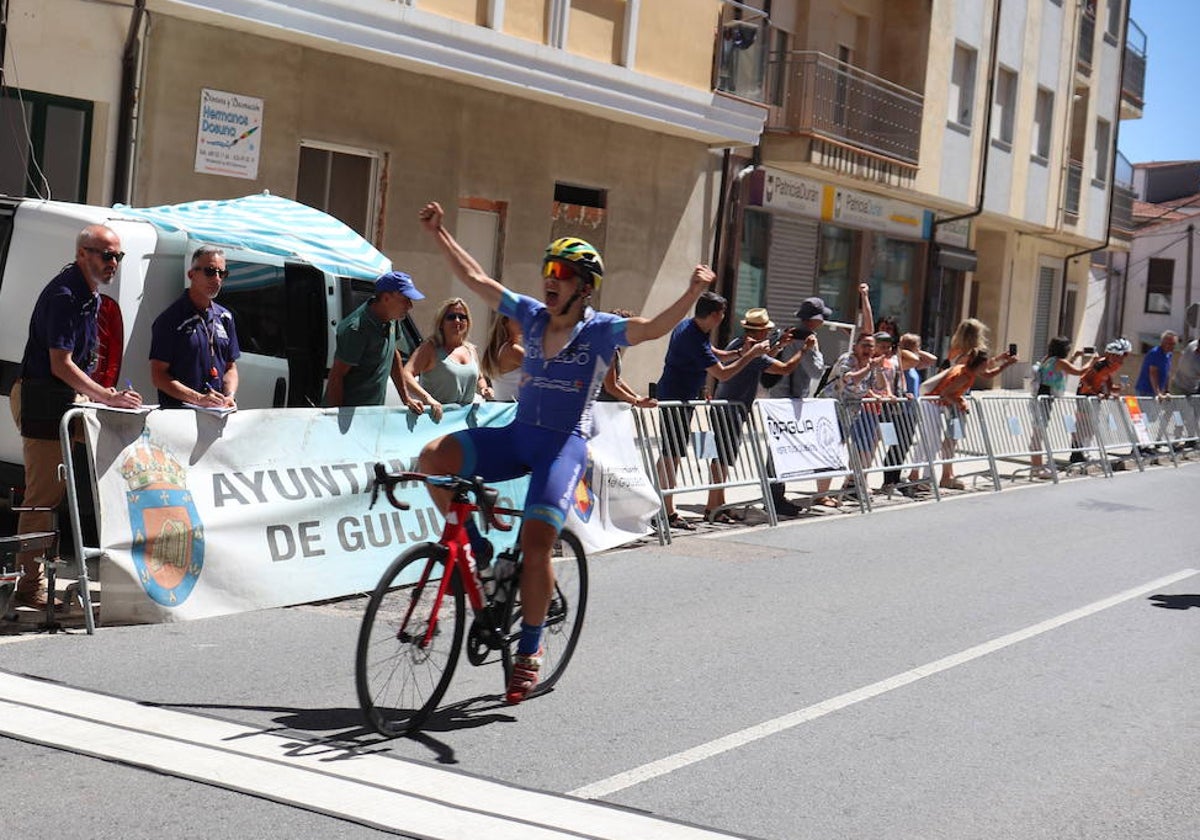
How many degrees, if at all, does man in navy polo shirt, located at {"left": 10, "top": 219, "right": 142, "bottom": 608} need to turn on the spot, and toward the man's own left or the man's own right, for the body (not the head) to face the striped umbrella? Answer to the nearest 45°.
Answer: approximately 45° to the man's own left

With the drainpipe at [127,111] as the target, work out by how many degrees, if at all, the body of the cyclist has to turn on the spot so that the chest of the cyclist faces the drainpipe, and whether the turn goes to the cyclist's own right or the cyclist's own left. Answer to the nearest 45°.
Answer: approximately 90° to the cyclist's own right

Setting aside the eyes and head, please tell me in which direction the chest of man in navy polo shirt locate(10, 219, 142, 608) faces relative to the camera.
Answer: to the viewer's right

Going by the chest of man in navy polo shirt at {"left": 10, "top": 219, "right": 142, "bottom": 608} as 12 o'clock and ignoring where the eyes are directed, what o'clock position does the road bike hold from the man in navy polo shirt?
The road bike is roughly at 2 o'clock from the man in navy polo shirt.
